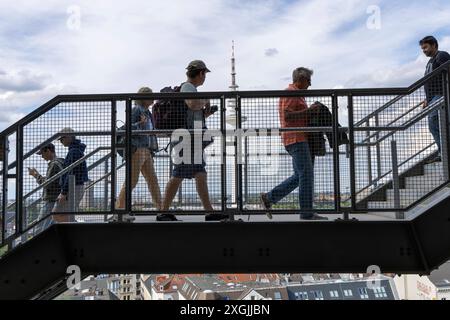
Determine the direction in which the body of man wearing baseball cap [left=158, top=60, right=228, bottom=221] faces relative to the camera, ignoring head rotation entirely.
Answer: to the viewer's right

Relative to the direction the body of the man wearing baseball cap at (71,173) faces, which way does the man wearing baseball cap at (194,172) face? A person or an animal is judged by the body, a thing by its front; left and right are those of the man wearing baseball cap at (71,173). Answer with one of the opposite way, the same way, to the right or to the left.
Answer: the opposite way

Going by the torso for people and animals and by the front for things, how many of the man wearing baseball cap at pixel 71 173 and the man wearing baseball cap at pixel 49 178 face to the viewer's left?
2

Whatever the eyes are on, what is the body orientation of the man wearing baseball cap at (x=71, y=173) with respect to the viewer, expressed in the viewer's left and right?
facing to the left of the viewer

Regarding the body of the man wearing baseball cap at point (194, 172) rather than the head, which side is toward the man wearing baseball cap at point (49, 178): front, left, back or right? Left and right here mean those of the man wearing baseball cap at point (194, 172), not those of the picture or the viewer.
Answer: back

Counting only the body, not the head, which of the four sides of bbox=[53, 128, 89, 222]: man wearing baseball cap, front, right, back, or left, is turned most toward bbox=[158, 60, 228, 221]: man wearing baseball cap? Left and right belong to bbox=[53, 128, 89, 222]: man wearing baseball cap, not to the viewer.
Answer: back

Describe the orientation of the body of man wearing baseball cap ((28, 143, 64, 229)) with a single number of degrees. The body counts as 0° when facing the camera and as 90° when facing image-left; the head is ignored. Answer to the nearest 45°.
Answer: approximately 90°
